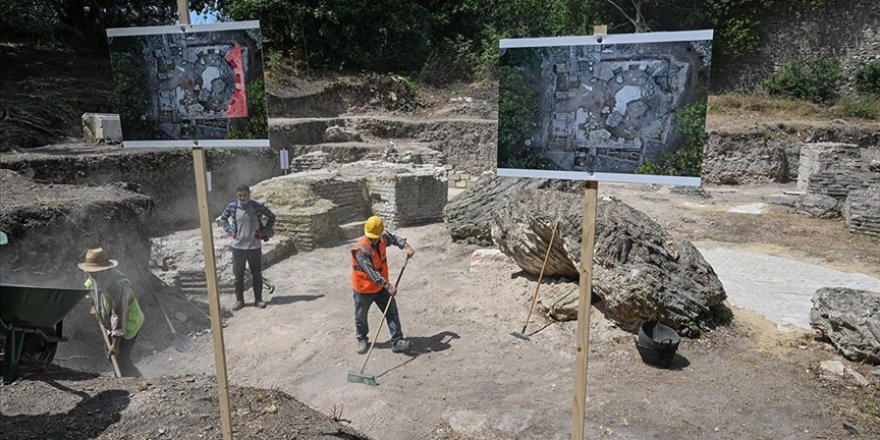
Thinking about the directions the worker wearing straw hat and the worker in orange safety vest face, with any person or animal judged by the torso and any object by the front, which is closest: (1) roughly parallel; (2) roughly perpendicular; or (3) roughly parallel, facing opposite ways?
roughly perpendicular

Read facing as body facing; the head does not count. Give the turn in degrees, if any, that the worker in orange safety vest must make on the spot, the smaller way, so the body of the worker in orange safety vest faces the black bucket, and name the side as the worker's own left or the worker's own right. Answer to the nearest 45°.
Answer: approximately 45° to the worker's own left

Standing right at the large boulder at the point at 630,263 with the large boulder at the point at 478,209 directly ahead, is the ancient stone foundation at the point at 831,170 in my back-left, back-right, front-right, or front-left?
front-right

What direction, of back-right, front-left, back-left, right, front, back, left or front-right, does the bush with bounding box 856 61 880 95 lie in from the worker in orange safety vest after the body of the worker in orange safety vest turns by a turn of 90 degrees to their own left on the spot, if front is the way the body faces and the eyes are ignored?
front

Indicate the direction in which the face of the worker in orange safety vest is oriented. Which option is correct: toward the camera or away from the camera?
toward the camera

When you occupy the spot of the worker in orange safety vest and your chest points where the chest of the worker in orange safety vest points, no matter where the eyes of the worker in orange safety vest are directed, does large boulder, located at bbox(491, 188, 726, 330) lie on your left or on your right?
on your left

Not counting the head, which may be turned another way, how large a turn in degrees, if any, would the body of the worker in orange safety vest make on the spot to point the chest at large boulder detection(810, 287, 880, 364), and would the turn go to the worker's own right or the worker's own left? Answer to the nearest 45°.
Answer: approximately 45° to the worker's own left

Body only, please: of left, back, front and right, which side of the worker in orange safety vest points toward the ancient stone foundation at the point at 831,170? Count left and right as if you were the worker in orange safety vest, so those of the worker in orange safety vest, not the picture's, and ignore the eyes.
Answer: left
